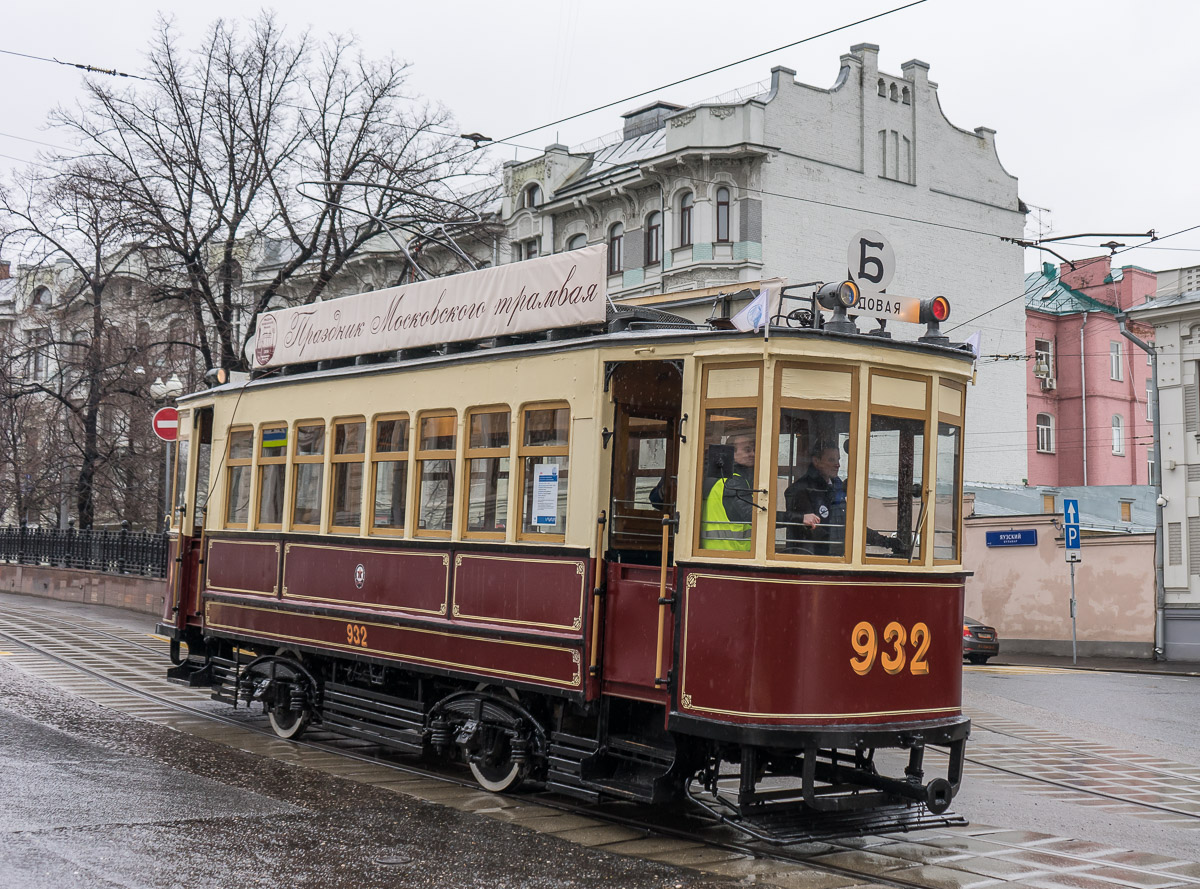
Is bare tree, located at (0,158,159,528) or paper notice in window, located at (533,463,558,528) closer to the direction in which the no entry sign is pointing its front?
the paper notice in window

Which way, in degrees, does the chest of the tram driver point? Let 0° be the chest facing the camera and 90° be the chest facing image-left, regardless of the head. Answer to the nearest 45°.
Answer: approximately 315°

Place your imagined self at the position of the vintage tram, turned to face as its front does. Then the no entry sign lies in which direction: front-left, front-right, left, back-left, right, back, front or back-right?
back

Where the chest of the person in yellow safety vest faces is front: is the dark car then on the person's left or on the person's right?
on the person's left

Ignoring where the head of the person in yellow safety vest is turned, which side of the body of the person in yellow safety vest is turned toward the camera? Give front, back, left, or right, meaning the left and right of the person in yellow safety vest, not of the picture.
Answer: right

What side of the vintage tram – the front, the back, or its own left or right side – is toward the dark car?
left

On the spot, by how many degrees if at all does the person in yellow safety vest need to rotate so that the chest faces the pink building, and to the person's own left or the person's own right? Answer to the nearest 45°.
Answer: approximately 90° to the person's own left
